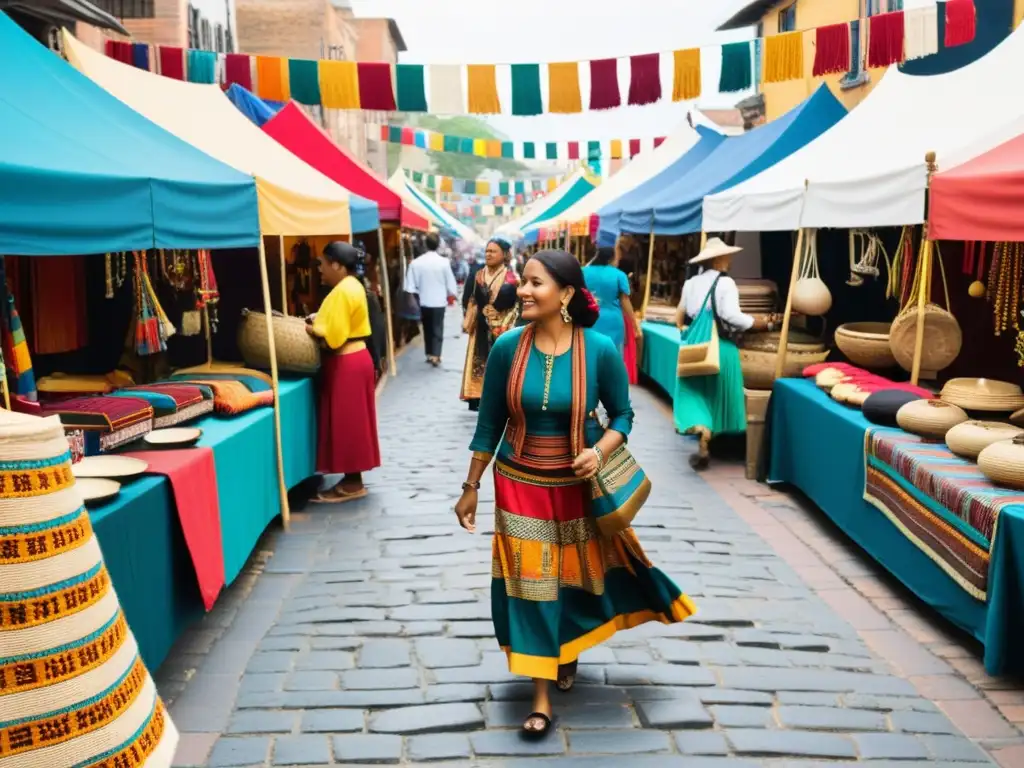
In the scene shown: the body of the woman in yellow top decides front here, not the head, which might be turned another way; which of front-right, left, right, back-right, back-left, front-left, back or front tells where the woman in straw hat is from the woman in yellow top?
back

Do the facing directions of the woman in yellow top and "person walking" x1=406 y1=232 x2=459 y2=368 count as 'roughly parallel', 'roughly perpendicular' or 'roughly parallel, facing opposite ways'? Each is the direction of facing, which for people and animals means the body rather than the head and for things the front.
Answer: roughly perpendicular

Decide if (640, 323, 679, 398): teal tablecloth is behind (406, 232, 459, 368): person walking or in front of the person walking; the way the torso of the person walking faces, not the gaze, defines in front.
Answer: behind

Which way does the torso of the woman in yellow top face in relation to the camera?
to the viewer's left

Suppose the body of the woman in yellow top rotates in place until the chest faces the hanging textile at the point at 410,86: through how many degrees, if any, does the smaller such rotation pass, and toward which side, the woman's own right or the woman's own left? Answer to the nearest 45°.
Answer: approximately 90° to the woman's own right

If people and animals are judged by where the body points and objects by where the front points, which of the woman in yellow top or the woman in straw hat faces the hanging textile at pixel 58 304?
the woman in yellow top

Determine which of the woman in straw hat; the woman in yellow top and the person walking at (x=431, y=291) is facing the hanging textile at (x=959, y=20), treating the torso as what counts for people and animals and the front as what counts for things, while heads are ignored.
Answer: the woman in straw hat

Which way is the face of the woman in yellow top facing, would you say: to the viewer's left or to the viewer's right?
to the viewer's left

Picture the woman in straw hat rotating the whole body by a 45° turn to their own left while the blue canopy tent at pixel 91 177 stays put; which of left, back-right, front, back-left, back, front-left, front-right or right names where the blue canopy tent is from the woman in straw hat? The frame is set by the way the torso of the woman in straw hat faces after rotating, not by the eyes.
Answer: back-left

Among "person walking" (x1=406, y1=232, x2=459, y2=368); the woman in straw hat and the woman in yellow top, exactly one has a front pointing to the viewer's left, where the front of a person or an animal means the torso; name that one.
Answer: the woman in yellow top

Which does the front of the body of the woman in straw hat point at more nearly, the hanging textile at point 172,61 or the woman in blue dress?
the woman in blue dress

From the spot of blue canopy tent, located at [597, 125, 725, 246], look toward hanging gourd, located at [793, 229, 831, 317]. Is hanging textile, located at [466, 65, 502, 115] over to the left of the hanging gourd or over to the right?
right

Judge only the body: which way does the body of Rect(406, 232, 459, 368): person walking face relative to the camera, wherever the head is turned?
away from the camera

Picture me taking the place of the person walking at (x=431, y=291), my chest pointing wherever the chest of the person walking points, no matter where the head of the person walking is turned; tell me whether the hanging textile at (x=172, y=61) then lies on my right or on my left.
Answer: on my left

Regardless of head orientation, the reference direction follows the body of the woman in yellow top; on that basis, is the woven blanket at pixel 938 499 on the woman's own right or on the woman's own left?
on the woman's own left

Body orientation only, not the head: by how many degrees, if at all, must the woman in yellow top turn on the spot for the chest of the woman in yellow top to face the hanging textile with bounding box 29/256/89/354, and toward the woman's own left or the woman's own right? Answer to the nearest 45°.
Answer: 0° — they already face it

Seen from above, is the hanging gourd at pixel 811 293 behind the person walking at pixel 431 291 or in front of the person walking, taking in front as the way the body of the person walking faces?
behind
